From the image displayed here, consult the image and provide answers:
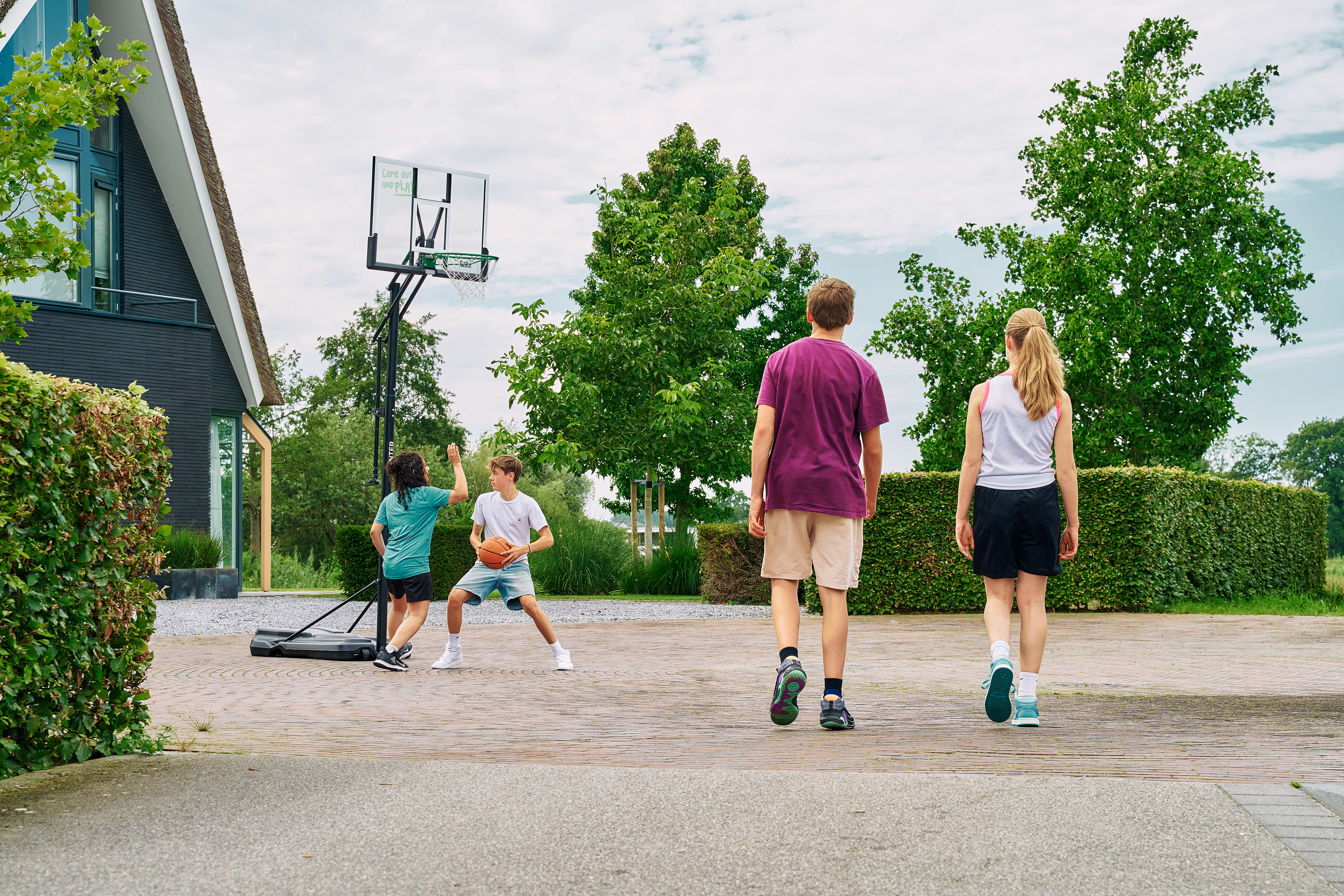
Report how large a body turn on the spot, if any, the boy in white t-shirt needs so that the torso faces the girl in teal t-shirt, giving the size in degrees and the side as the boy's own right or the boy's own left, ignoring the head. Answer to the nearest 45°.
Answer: approximately 135° to the boy's own right

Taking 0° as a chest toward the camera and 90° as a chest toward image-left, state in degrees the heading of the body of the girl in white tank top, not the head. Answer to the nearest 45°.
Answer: approximately 180°

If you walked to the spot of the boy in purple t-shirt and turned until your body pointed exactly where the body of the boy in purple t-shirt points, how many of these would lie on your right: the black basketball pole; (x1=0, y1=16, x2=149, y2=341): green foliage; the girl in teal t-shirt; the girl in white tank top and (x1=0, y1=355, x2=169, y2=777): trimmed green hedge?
1

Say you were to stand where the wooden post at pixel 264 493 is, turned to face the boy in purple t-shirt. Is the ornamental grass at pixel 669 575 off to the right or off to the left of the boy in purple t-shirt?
left

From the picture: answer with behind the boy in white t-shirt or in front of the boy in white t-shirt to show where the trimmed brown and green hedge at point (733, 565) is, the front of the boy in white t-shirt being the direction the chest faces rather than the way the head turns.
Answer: behind

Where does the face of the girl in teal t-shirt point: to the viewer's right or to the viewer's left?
to the viewer's right

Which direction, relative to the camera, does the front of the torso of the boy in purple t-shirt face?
away from the camera

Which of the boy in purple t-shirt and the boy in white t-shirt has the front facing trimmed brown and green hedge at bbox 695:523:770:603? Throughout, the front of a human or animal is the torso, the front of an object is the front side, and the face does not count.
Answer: the boy in purple t-shirt

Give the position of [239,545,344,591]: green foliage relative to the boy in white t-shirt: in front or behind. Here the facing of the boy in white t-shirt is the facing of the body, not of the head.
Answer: behind

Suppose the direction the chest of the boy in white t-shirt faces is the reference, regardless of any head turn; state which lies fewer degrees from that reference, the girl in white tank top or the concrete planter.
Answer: the girl in white tank top

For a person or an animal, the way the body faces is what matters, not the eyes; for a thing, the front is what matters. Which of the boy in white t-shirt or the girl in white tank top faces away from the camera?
the girl in white tank top

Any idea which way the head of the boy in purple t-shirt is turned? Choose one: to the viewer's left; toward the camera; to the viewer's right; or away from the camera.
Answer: away from the camera

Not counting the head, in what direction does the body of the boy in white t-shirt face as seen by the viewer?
toward the camera

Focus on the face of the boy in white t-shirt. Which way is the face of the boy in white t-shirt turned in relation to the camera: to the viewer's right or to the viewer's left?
to the viewer's left

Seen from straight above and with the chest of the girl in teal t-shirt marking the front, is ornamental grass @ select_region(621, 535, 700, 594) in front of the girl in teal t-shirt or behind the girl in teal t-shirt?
in front

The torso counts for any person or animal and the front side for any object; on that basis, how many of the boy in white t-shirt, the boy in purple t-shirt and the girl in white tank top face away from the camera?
2

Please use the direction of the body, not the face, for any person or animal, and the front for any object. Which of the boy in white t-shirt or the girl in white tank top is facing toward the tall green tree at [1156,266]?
the girl in white tank top

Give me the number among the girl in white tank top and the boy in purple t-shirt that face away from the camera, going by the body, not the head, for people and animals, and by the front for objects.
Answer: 2
